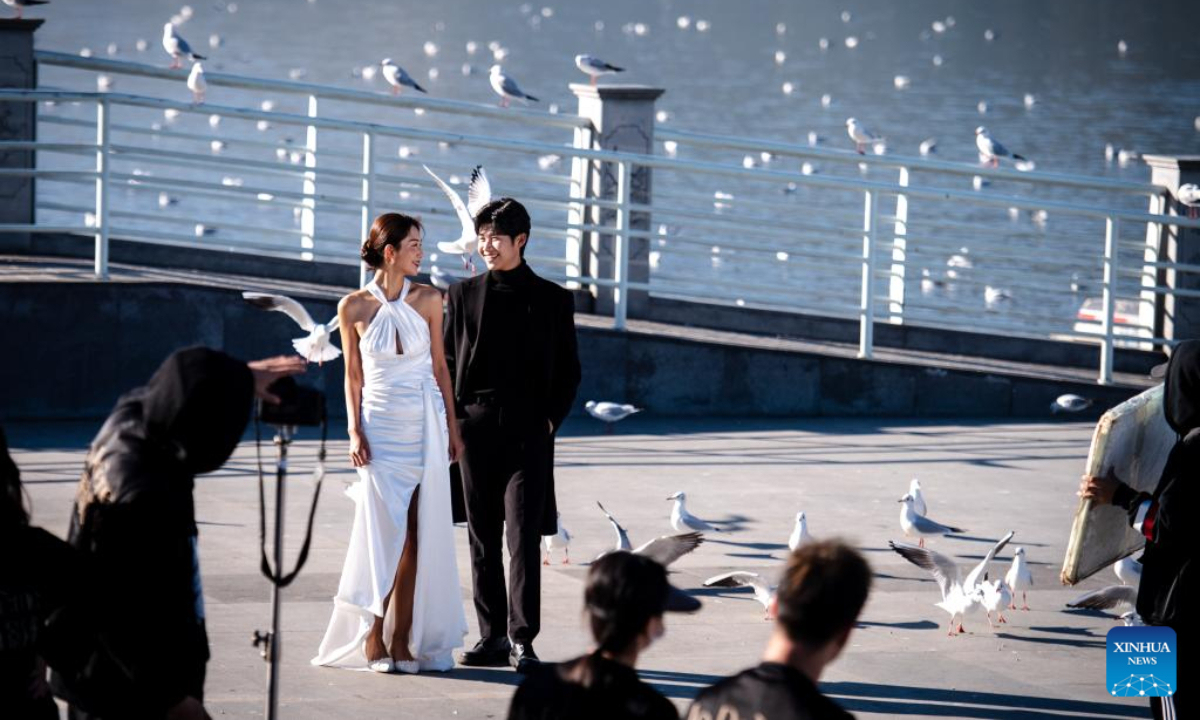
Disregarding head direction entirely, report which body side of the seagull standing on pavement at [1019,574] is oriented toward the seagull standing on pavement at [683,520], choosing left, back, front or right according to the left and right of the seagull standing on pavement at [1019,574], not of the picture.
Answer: right

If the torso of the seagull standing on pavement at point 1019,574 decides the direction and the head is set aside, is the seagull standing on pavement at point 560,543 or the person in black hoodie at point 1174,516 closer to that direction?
the person in black hoodie

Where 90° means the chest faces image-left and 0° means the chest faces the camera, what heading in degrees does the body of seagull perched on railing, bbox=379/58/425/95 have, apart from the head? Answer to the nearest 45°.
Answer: approximately 45°

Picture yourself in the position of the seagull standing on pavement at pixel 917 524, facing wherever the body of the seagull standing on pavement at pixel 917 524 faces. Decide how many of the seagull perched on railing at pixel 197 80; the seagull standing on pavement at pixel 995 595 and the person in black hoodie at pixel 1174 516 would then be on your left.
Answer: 2

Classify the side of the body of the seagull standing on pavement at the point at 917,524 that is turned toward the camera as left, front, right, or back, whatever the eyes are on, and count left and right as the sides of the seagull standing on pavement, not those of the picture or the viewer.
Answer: left

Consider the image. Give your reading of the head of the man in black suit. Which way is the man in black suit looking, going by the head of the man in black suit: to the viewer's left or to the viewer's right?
to the viewer's left

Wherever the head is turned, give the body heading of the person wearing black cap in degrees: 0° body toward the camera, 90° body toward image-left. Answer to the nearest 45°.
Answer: approximately 225°

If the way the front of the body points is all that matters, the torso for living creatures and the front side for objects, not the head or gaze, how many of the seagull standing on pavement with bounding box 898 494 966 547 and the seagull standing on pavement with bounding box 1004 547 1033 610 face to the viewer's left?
1

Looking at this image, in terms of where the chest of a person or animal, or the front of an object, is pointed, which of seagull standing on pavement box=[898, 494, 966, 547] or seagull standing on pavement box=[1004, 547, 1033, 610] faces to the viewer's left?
seagull standing on pavement box=[898, 494, 966, 547]

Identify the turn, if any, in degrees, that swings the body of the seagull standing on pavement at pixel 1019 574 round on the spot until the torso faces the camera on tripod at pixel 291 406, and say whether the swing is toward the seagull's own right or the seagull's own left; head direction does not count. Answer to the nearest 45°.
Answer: approximately 45° to the seagull's own right

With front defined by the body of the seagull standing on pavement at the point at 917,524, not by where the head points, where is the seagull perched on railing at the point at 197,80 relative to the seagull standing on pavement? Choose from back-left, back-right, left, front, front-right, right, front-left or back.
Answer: front-right
